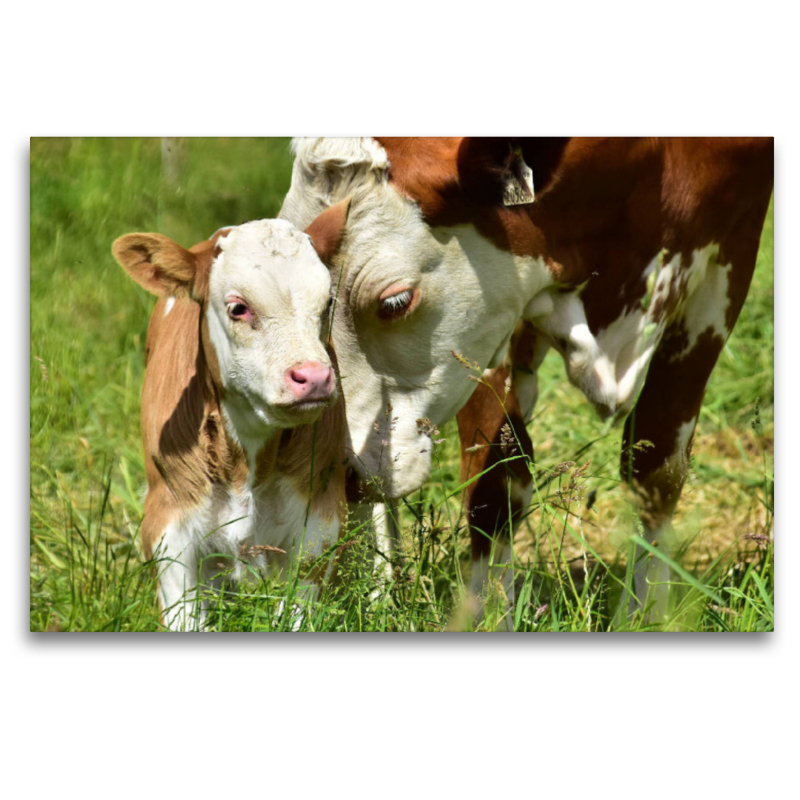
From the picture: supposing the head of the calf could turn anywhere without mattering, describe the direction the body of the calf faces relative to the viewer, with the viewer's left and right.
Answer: facing the viewer

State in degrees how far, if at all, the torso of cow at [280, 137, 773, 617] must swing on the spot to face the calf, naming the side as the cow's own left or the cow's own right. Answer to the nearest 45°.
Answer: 0° — it already faces it

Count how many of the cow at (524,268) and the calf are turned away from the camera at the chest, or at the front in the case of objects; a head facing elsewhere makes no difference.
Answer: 0

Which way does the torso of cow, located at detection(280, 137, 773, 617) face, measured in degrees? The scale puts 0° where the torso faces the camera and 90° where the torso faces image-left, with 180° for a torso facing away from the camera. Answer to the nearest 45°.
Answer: approximately 45°

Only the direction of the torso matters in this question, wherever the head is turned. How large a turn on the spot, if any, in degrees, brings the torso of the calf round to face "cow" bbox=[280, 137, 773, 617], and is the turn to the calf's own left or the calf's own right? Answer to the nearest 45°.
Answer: approximately 90° to the calf's own left
